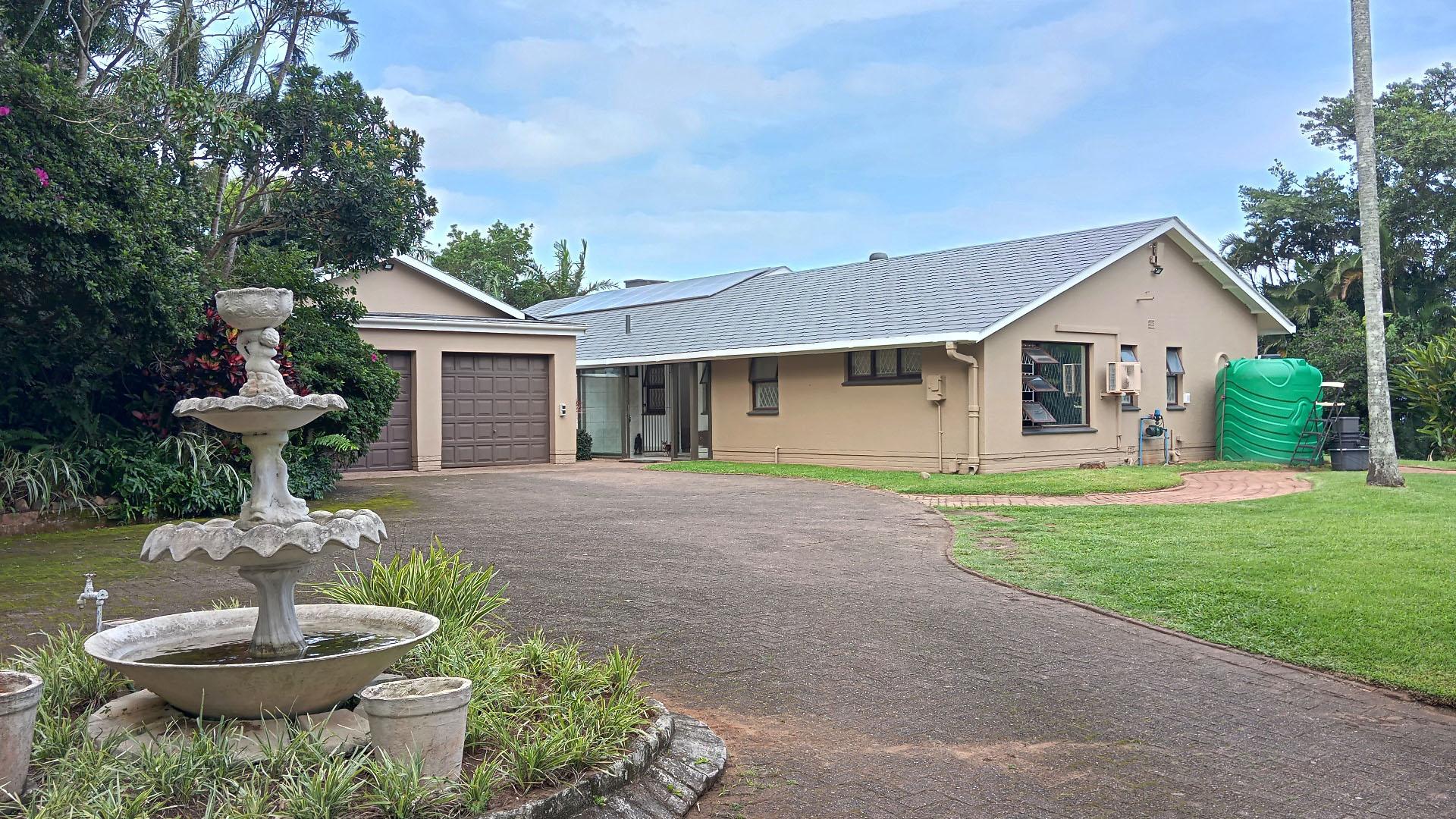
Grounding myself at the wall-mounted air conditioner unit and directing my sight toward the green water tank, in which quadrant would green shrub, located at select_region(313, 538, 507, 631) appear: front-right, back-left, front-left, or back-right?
back-right

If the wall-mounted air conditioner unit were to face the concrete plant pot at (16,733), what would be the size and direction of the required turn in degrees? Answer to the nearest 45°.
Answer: approximately 45° to its right

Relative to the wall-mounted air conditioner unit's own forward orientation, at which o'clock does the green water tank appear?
The green water tank is roughly at 9 o'clock from the wall-mounted air conditioner unit.

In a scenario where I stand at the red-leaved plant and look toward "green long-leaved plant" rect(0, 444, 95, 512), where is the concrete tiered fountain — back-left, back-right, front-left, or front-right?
front-left

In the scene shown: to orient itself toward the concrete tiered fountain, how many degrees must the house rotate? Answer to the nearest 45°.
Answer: approximately 45° to its left

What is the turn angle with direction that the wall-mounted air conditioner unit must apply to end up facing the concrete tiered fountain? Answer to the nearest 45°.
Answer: approximately 45° to its right

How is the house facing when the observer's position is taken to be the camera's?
facing the viewer and to the left of the viewer

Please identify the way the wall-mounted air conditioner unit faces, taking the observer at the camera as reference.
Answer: facing the viewer and to the right of the viewer

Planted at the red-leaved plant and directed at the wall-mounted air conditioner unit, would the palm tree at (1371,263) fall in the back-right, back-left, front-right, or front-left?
front-right

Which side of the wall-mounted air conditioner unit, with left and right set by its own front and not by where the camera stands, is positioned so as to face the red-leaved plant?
right

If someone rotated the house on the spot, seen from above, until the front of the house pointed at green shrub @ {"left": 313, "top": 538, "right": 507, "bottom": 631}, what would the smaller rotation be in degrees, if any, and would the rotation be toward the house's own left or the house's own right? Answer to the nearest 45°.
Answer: approximately 45° to the house's own left

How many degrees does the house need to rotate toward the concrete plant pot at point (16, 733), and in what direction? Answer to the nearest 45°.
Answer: approximately 45° to its left

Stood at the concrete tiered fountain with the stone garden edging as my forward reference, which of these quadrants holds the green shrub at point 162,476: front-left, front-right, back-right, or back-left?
back-left

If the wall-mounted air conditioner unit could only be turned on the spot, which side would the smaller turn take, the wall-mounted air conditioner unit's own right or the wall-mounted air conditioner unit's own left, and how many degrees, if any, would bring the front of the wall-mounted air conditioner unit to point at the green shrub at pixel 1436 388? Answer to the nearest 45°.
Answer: approximately 90° to the wall-mounted air conditioner unit's own left

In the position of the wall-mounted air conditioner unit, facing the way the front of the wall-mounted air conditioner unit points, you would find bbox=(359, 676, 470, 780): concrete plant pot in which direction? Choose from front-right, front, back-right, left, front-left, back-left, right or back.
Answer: front-right

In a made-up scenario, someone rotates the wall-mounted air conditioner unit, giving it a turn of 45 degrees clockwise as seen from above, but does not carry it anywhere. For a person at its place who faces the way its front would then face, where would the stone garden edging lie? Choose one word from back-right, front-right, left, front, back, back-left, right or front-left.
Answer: front
